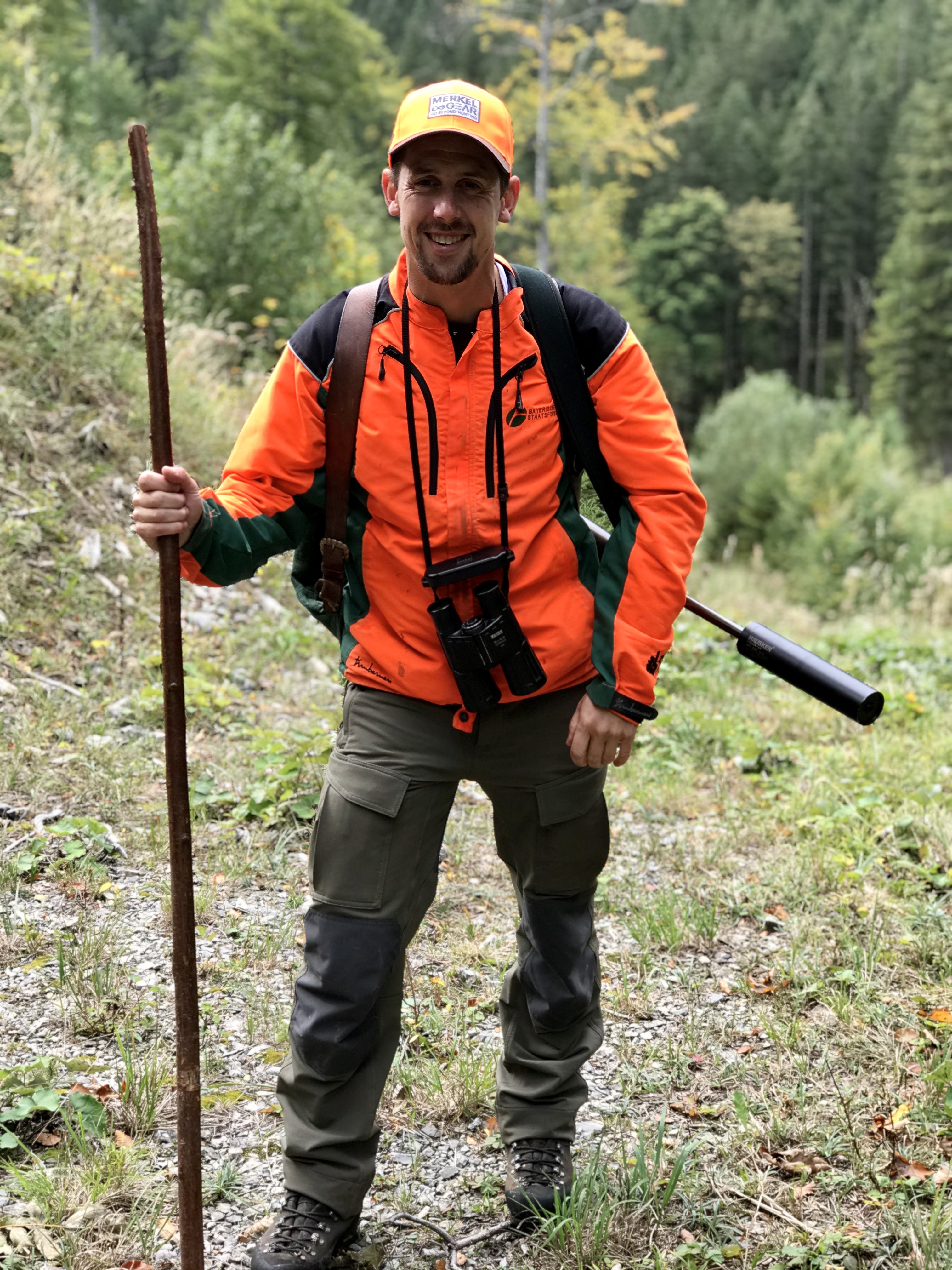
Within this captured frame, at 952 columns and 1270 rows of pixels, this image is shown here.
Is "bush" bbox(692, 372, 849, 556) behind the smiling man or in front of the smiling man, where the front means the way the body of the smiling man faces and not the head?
behind

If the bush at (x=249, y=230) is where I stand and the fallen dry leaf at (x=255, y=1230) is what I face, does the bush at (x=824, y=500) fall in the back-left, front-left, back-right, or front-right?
back-left

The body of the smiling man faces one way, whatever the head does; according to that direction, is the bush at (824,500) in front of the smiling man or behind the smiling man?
behind

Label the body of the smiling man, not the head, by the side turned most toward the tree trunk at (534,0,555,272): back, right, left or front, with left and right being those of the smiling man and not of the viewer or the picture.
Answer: back

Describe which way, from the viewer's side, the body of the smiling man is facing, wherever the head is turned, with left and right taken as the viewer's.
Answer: facing the viewer

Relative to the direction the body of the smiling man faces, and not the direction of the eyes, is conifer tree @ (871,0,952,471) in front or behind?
behind

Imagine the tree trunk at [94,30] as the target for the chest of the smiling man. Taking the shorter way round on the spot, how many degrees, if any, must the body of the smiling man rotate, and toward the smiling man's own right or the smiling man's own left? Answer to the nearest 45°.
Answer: approximately 180°

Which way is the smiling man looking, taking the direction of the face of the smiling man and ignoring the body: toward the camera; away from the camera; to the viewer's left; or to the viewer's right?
toward the camera
